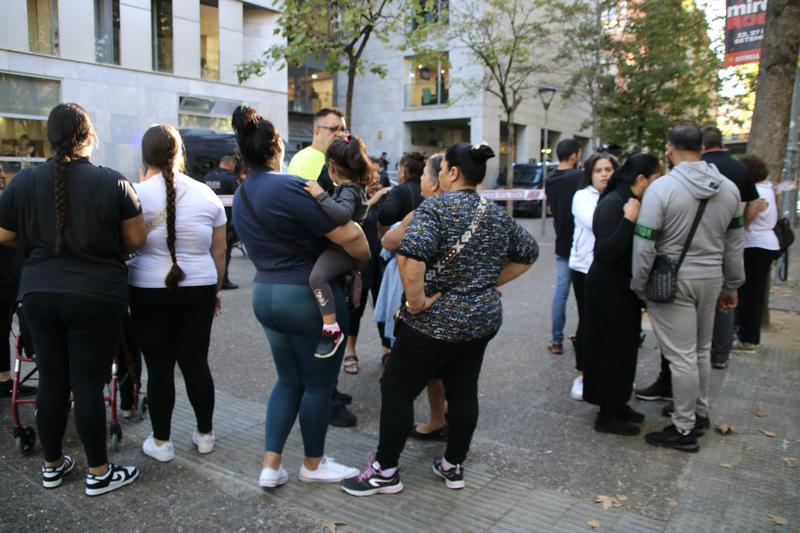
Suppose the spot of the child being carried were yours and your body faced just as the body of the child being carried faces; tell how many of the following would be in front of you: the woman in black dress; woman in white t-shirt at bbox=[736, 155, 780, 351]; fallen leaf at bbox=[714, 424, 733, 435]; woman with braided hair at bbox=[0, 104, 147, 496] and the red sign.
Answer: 1

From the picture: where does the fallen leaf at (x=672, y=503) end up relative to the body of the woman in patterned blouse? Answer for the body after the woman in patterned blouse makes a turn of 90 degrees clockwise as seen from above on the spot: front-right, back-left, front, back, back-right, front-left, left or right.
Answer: front-right

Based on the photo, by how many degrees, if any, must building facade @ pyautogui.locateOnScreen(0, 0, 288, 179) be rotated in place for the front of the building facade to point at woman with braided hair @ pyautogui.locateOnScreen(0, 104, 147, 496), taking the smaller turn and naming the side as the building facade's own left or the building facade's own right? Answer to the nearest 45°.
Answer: approximately 45° to the building facade's own right

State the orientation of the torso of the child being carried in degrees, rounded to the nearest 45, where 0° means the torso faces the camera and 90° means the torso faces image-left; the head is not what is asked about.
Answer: approximately 90°

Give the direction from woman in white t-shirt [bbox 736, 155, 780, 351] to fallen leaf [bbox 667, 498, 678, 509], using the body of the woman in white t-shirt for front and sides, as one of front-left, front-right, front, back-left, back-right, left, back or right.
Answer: left

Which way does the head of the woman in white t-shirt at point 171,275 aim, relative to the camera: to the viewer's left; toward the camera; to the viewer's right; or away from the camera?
away from the camera

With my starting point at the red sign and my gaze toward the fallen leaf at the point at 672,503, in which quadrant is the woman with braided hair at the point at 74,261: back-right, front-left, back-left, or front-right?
front-right

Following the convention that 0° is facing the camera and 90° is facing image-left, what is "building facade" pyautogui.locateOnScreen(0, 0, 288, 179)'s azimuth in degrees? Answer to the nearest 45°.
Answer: approximately 315°

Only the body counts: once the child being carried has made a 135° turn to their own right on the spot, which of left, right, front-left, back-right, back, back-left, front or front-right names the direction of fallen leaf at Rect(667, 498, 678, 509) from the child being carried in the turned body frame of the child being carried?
front-right

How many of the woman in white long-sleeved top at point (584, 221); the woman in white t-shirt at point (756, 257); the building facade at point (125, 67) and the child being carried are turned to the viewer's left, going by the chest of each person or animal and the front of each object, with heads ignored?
2

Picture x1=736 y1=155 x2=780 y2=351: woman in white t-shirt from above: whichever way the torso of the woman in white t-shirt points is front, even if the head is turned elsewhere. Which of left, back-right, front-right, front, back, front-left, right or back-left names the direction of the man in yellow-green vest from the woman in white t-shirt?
front-left

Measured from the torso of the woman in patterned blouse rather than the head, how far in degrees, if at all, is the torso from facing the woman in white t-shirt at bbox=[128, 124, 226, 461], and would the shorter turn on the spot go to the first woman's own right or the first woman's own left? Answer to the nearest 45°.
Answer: approximately 45° to the first woman's own left

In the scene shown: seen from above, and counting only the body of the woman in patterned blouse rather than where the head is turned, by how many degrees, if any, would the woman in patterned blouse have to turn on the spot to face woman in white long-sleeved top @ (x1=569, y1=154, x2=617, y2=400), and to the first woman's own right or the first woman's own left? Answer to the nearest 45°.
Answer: approximately 90° to the first woman's own right

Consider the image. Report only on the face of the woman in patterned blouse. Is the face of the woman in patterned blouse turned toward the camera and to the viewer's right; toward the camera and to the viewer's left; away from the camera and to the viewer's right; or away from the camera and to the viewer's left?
away from the camera and to the viewer's left
